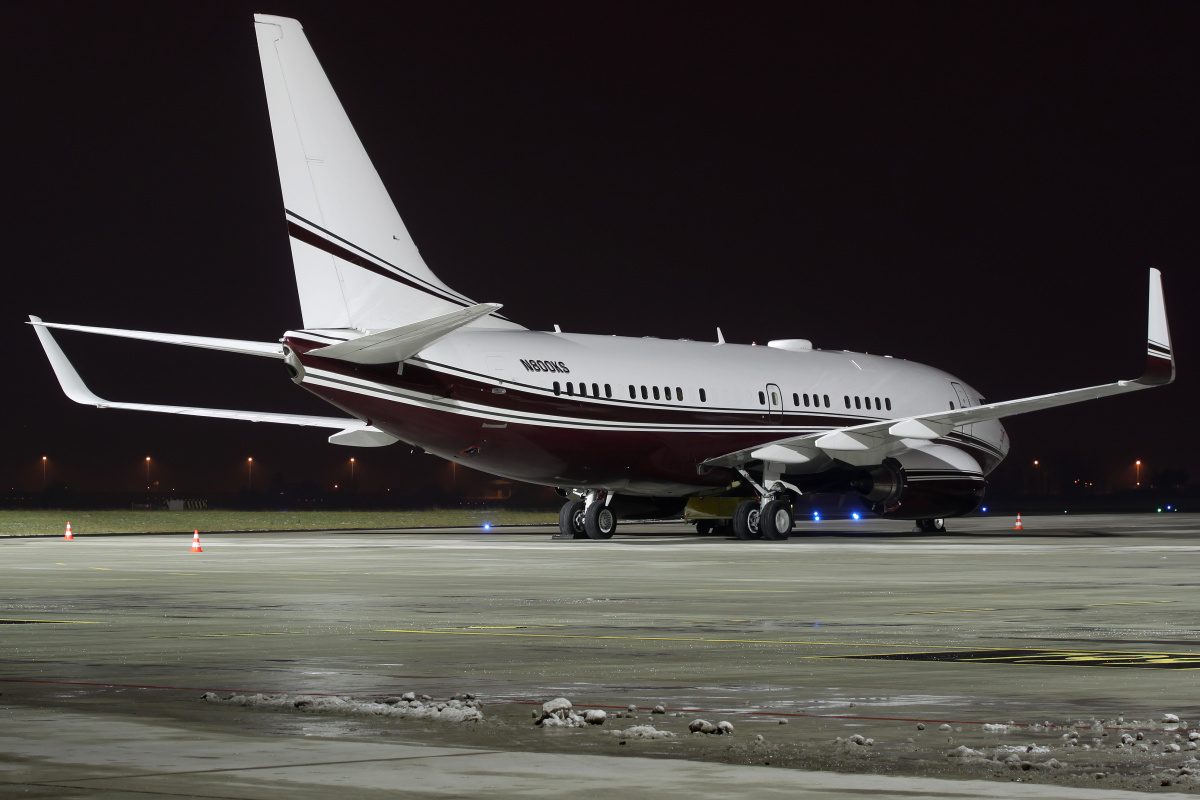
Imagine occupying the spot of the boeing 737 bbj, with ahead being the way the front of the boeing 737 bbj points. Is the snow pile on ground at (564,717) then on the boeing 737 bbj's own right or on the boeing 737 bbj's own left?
on the boeing 737 bbj's own right

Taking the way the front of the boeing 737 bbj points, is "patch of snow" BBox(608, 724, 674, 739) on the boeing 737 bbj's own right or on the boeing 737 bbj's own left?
on the boeing 737 bbj's own right
